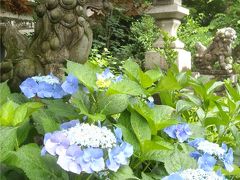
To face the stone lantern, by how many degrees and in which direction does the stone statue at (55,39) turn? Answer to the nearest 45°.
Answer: approximately 45° to its left

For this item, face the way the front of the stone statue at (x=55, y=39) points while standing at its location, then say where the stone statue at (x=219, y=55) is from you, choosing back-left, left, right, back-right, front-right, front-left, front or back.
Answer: front-left

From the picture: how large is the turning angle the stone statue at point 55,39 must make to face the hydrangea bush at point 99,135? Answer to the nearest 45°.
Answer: approximately 90° to its right
